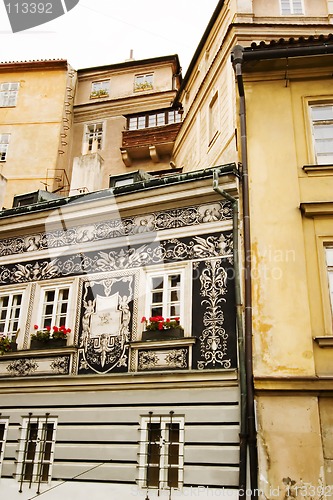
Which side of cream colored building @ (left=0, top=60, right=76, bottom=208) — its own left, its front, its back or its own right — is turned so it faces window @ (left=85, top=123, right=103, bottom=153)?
left

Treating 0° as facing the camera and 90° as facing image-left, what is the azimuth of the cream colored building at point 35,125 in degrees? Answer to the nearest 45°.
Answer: approximately 0°
